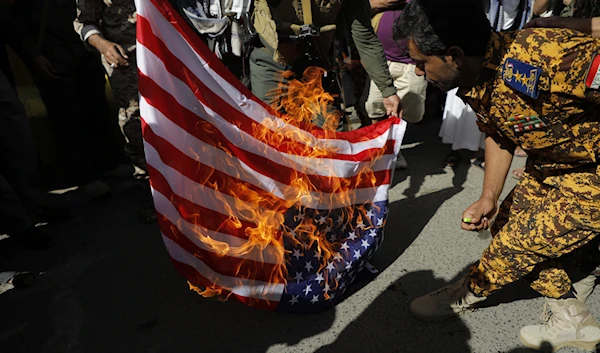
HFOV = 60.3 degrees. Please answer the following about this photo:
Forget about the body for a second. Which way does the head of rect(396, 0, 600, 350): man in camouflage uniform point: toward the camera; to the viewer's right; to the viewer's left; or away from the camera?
to the viewer's left

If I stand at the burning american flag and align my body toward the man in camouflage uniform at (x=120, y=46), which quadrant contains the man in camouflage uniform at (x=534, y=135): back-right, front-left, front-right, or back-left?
back-right

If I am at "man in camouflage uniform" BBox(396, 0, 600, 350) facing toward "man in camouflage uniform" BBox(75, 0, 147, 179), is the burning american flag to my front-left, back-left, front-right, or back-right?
front-left

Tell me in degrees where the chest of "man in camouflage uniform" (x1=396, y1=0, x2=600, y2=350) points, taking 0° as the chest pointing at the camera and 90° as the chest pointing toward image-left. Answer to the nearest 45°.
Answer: approximately 90°

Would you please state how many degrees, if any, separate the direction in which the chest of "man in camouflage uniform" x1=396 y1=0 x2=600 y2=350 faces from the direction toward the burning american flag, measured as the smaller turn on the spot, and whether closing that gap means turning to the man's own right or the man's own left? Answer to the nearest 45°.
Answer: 0° — they already face it

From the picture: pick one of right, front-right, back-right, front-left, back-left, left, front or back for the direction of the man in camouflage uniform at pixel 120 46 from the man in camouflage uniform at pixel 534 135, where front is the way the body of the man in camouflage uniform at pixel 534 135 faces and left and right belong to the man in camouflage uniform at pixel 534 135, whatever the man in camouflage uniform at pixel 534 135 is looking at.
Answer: front

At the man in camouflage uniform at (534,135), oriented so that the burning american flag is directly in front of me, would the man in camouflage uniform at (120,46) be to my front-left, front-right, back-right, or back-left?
front-right

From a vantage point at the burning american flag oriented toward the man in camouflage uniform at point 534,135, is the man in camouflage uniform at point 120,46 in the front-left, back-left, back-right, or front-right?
back-left
